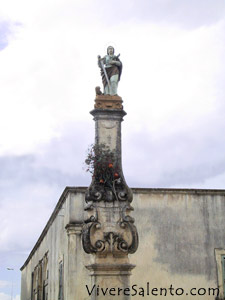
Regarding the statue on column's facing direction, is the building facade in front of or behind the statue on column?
behind

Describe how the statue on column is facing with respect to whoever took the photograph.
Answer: facing the viewer
